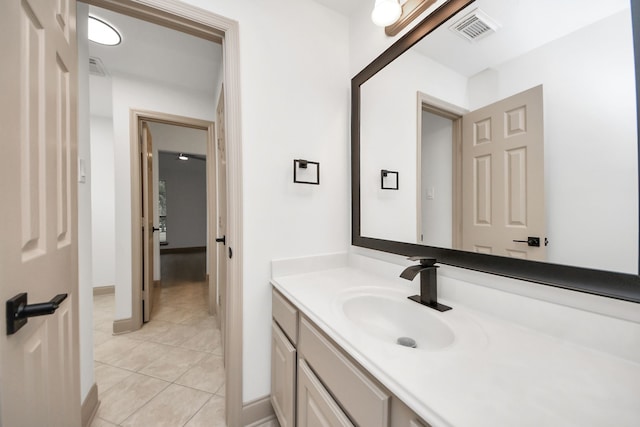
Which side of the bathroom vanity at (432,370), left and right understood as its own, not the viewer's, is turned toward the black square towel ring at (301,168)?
right

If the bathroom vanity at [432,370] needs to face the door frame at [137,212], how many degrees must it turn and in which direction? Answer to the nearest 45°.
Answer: approximately 45° to its right

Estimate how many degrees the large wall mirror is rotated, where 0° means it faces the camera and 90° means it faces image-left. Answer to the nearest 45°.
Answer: approximately 45°

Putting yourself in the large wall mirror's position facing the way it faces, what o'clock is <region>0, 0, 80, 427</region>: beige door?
The beige door is roughly at 12 o'clock from the large wall mirror.

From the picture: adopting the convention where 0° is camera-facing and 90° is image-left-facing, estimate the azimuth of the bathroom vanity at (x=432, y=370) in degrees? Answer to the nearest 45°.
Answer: approximately 45°
